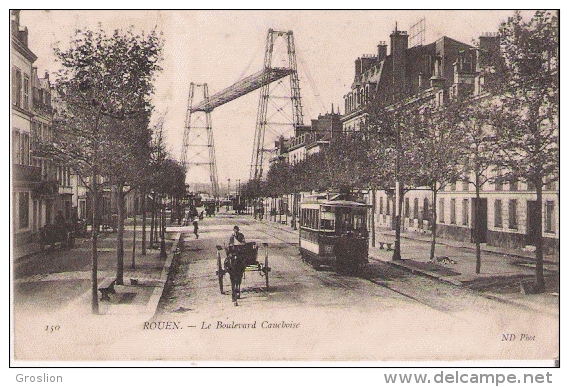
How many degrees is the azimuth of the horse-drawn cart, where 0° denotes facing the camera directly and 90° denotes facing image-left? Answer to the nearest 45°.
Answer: approximately 0°

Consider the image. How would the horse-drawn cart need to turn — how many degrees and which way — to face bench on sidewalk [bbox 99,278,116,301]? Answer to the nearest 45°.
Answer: approximately 90° to its right
